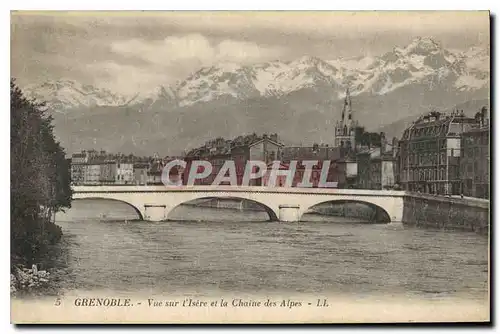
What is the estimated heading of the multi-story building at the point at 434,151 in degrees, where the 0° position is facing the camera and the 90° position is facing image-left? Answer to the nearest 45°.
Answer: approximately 45°

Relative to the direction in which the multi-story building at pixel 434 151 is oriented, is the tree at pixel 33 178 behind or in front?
in front

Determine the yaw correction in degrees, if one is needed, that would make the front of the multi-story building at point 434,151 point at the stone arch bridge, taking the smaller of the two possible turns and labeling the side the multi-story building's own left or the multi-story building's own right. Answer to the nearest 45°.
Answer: approximately 45° to the multi-story building's own right

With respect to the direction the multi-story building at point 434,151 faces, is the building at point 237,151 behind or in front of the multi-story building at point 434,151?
in front

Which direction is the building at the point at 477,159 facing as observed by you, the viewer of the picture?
facing the viewer and to the left of the viewer
